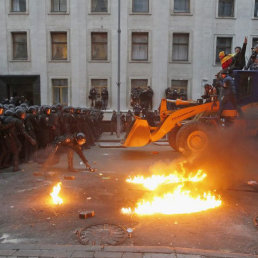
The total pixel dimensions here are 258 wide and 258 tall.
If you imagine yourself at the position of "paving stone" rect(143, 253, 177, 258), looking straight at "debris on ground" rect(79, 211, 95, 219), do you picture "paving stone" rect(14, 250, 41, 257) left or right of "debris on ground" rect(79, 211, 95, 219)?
left

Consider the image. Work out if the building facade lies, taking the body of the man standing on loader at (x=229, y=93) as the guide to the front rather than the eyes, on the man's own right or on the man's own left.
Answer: on the man's own right

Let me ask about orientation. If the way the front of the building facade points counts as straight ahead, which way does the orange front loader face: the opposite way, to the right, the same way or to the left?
to the right

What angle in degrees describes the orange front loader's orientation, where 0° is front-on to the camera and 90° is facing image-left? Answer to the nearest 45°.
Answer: approximately 90°

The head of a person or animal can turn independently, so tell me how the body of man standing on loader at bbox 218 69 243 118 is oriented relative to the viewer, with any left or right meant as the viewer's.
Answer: facing to the left of the viewer

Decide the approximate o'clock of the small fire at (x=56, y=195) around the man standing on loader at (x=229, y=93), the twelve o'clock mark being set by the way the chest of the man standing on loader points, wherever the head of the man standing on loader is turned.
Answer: The small fire is roughly at 10 o'clock from the man standing on loader.

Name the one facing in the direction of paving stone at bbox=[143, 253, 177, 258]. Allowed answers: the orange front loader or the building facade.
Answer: the building facade

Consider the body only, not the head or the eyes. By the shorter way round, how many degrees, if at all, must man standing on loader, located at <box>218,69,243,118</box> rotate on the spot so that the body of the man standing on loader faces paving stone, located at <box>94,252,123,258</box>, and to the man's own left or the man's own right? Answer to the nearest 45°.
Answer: approximately 90° to the man's own left

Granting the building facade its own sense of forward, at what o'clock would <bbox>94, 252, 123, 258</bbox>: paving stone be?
The paving stone is roughly at 12 o'clock from the building facade.

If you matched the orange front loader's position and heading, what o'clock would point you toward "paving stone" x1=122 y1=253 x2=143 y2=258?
The paving stone is roughly at 9 o'clock from the orange front loader.

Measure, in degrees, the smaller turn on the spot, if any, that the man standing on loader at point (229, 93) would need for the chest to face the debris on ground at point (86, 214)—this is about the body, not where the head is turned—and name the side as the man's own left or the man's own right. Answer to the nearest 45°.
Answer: approximately 90° to the man's own left

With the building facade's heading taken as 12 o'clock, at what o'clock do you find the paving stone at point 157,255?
The paving stone is roughly at 12 o'clock from the building facade.
